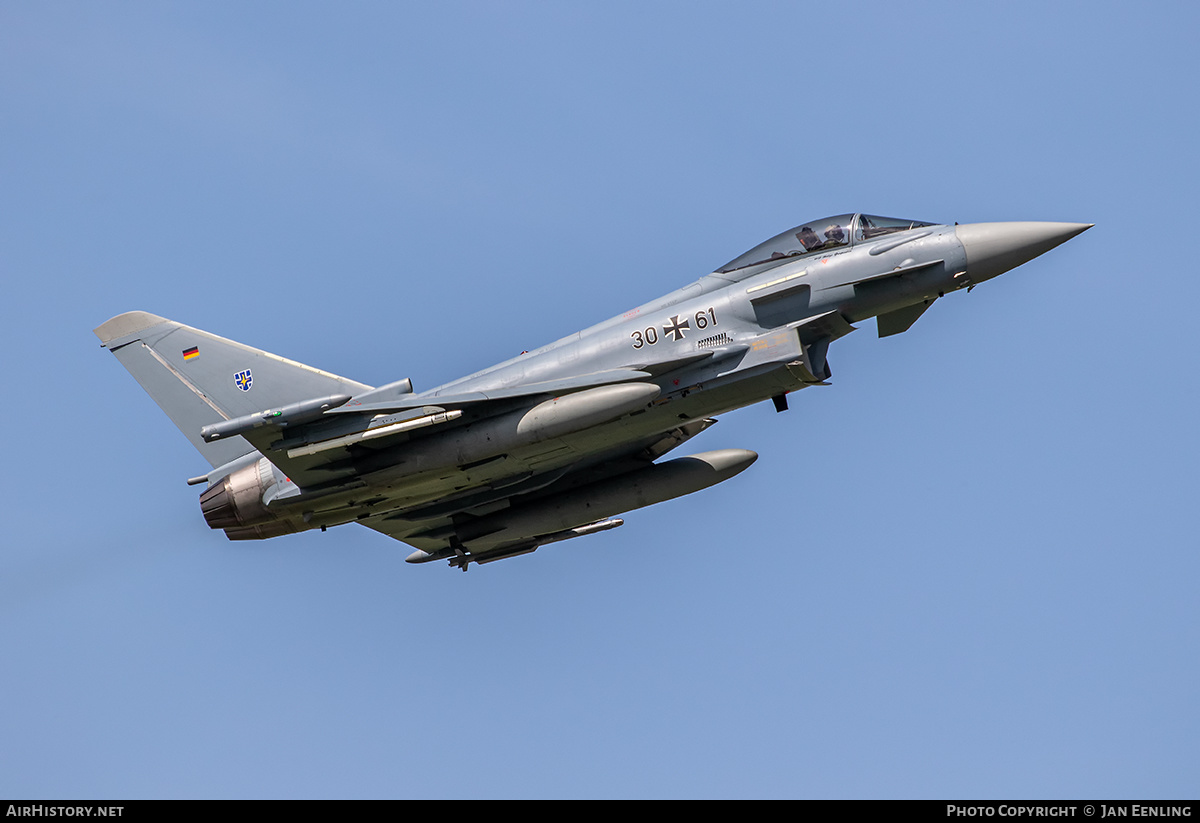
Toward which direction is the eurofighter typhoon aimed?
to the viewer's right
